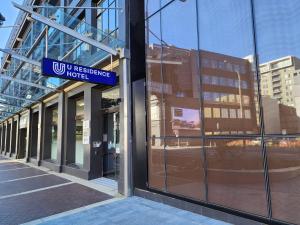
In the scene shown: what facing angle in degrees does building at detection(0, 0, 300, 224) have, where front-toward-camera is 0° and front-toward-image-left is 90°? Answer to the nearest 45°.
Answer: approximately 45°
